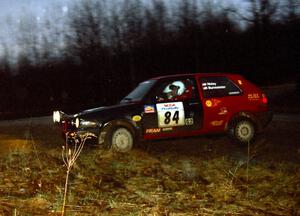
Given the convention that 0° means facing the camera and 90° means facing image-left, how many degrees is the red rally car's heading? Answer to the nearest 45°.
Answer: approximately 45°
